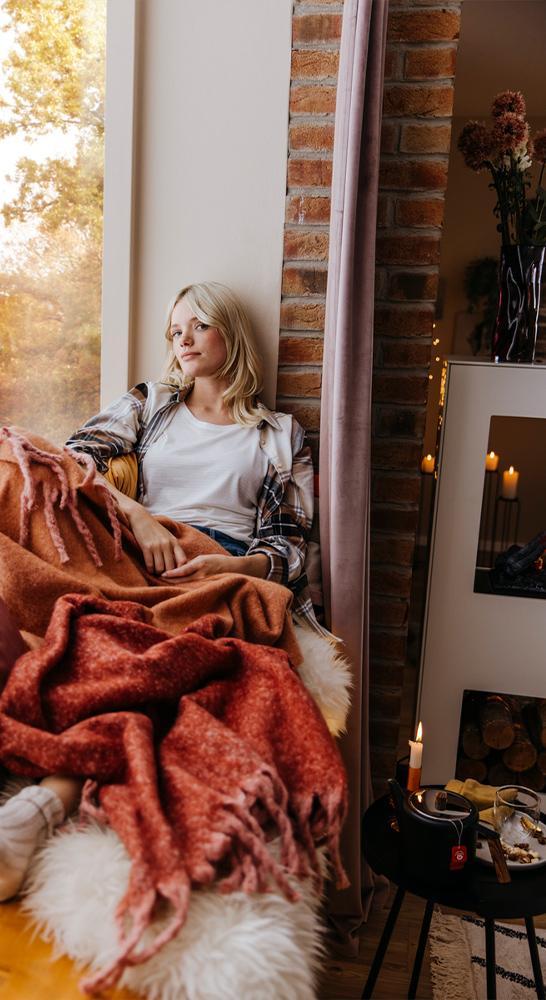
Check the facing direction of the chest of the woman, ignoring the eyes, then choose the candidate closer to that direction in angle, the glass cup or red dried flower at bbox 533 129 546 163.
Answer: the glass cup

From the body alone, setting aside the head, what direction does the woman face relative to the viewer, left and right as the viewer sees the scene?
facing the viewer and to the left of the viewer

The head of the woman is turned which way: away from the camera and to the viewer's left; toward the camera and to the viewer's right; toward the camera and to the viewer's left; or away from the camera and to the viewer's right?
toward the camera and to the viewer's left

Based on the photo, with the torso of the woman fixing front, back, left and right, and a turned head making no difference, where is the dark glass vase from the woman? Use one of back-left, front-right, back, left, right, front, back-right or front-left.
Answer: back-left

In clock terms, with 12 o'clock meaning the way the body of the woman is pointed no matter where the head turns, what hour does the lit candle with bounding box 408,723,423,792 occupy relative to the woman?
The lit candle is roughly at 10 o'clock from the woman.
